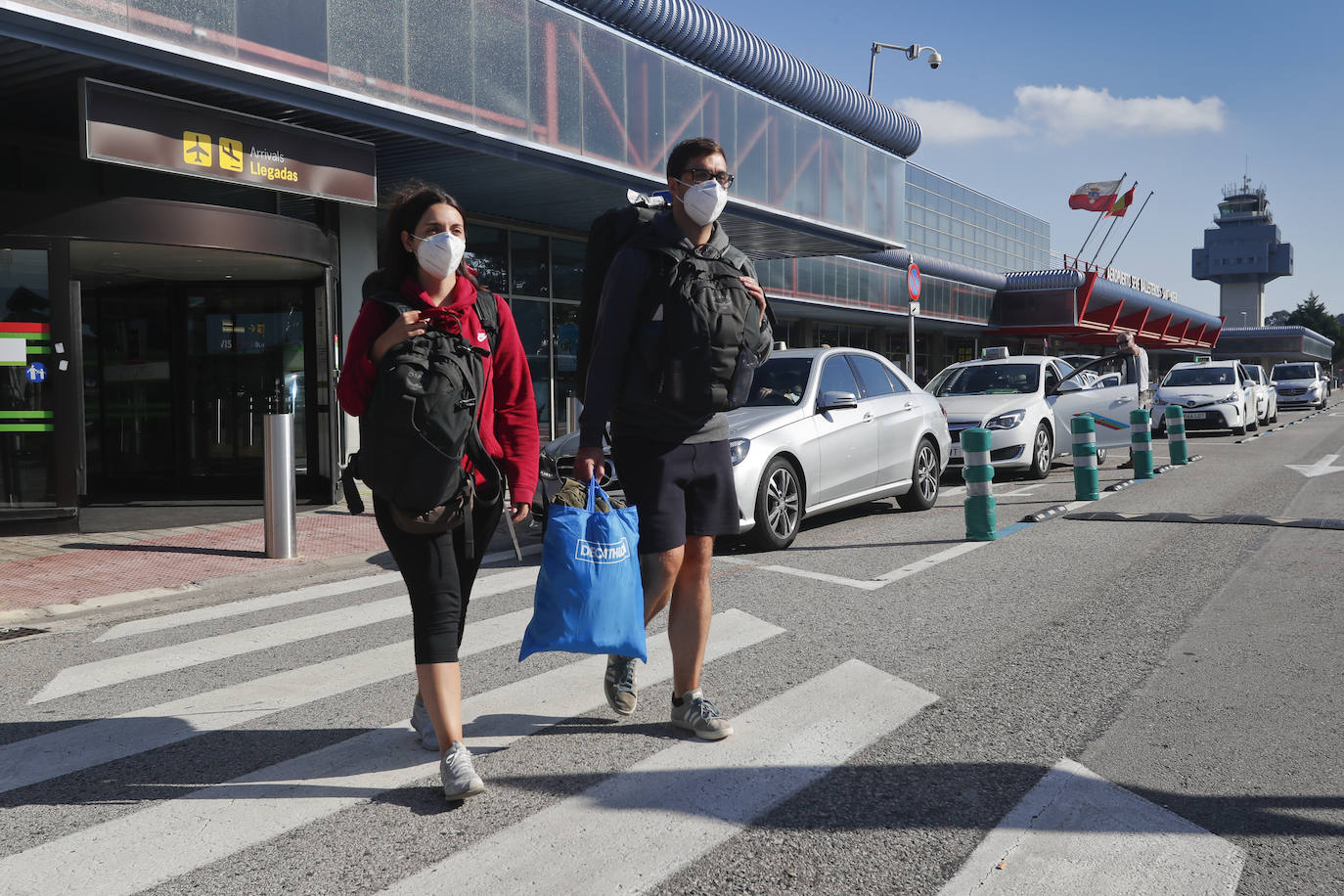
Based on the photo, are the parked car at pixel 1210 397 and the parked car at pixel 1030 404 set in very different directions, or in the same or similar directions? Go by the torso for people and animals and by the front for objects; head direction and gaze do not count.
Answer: same or similar directions

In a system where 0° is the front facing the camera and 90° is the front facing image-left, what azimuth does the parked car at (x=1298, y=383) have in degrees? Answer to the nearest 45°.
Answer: approximately 45°

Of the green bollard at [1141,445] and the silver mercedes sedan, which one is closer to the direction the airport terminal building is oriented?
the silver mercedes sedan

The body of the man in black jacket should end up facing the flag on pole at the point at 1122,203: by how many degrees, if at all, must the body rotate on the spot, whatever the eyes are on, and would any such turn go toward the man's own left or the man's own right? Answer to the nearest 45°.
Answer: approximately 90° to the man's own left

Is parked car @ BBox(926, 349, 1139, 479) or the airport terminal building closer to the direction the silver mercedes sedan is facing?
the airport terminal building

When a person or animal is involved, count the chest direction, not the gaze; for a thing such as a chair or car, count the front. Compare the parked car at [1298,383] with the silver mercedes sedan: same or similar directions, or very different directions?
same or similar directions

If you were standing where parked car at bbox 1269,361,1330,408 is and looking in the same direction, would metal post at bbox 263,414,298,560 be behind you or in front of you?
in front

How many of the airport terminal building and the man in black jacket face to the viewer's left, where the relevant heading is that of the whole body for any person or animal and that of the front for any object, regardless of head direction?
0

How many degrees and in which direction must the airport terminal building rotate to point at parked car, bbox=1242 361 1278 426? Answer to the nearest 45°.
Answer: approximately 90° to its left

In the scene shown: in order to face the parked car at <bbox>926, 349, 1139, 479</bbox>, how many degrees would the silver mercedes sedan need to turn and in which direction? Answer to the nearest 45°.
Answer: approximately 180°

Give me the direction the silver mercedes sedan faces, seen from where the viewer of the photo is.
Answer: facing the viewer and to the left of the viewer

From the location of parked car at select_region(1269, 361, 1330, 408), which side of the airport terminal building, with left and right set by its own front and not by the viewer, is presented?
left

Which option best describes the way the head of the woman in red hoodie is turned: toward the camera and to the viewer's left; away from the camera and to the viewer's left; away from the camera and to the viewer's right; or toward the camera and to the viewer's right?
toward the camera and to the viewer's right

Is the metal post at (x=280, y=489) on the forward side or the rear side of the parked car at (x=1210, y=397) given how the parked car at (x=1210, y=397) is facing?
on the forward side

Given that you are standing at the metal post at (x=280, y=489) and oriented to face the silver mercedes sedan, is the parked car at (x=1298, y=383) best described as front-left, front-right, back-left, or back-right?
front-left

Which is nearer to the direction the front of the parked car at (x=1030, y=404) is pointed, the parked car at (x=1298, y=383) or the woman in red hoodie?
the woman in red hoodie

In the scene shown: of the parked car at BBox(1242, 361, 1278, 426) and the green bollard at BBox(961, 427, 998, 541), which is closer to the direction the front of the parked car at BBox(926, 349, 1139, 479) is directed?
the green bollard

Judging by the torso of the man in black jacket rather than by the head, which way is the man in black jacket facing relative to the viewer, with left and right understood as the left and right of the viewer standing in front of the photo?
facing the viewer and to the right of the viewer

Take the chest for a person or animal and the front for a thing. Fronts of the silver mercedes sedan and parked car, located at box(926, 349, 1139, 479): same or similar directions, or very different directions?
same or similar directions

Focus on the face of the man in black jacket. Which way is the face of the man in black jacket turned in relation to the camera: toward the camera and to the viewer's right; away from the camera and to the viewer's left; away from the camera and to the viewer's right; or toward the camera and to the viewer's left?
toward the camera and to the viewer's right
